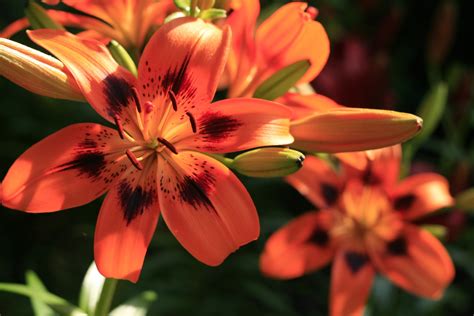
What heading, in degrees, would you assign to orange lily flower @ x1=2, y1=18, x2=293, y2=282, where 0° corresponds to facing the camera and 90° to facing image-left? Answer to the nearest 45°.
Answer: approximately 0°

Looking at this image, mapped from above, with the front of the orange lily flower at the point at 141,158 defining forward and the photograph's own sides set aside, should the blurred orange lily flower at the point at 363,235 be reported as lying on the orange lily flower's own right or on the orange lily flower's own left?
on the orange lily flower's own left
